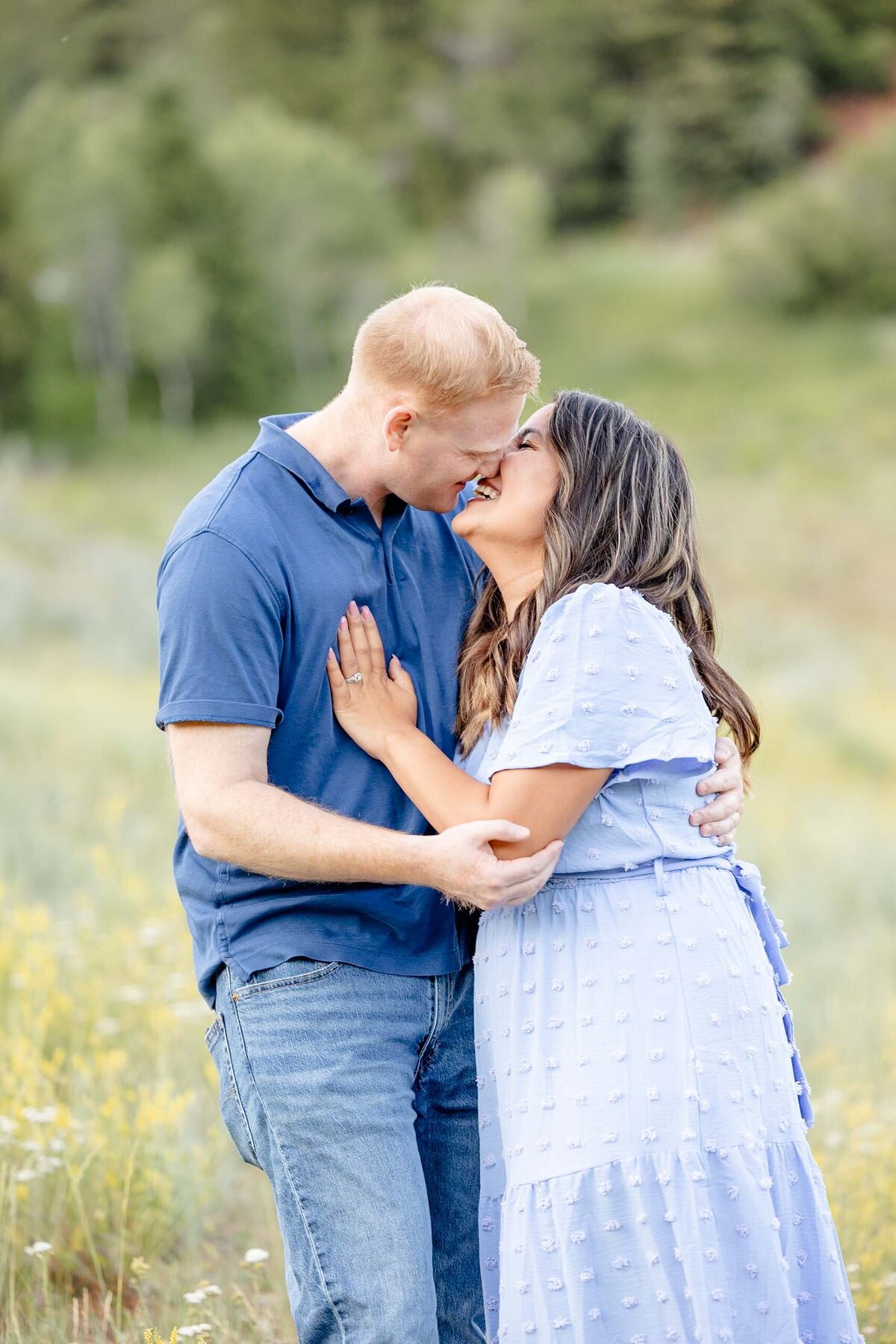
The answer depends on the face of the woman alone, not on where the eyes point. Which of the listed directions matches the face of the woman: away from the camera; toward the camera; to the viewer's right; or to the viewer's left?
to the viewer's left

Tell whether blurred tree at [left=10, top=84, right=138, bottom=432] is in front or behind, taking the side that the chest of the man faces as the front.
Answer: behind

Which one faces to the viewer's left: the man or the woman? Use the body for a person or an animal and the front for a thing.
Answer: the woman

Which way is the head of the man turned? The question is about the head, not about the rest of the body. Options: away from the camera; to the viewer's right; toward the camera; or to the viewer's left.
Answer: to the viewer's right

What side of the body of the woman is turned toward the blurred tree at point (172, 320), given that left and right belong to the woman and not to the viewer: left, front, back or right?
right

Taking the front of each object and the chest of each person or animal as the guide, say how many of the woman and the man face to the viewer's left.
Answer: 1

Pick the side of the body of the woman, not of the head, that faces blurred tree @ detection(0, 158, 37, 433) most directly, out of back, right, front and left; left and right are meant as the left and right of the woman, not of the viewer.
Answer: right

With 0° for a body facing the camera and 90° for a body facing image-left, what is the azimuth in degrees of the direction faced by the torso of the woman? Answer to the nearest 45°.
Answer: approximately 90°

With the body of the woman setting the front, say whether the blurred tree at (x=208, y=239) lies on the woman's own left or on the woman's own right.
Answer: on the woman's own right

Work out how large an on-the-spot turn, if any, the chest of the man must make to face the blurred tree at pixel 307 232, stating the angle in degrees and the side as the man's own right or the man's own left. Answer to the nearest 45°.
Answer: approximately 135° to the man's own left

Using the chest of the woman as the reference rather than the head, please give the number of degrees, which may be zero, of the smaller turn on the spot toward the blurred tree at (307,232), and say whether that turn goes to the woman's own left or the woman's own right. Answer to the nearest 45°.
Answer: approximately 90° to the woman's own right
